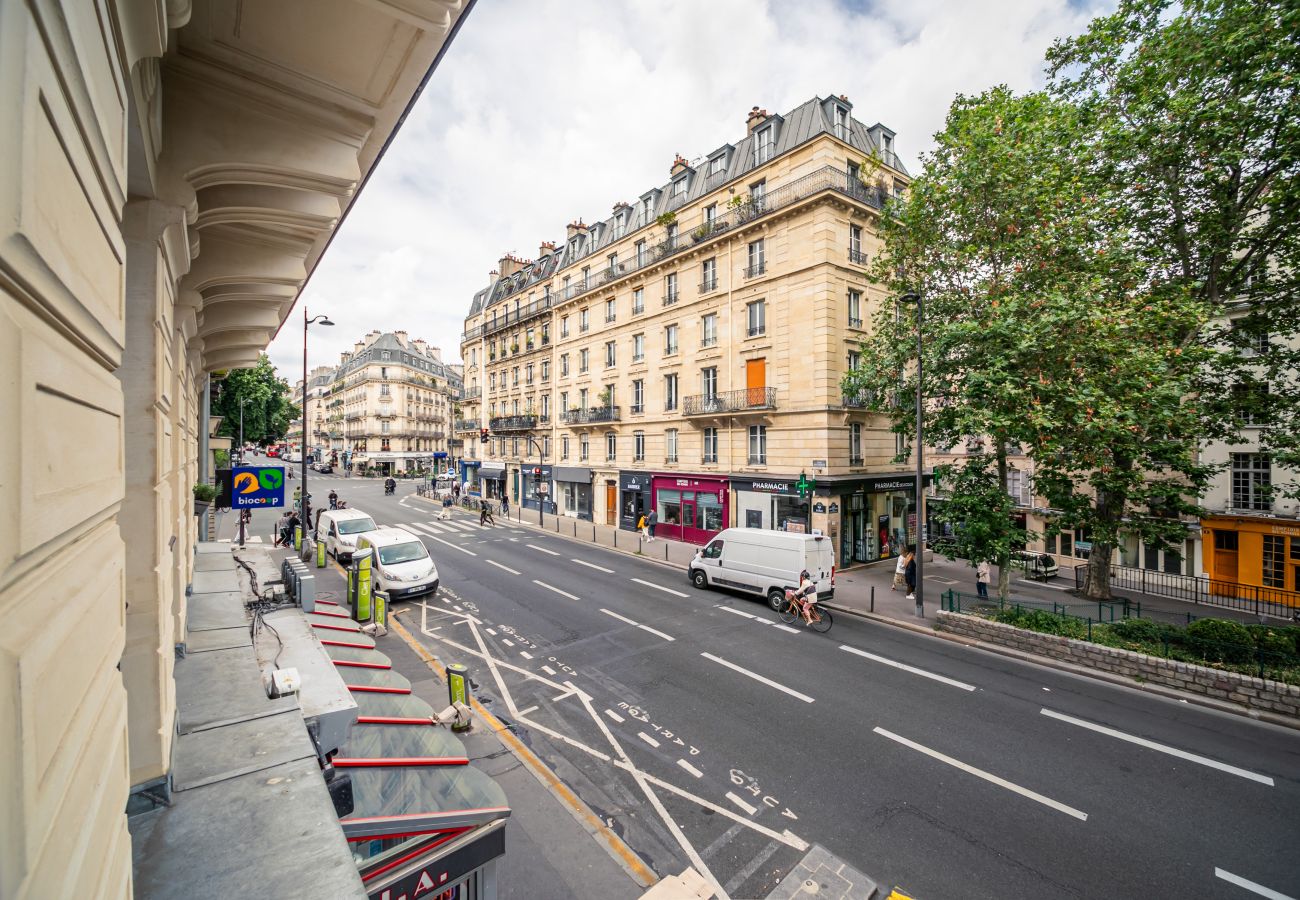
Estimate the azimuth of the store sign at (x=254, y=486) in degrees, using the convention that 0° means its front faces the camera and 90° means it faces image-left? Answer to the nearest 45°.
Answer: approximately 0°

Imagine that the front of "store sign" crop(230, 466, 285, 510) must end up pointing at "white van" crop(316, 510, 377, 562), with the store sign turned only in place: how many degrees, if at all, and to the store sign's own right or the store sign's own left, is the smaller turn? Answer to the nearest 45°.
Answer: approximately 135° to the store sign's own left

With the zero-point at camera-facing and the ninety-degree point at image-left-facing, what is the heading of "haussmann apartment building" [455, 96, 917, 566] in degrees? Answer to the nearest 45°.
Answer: approximately 45°

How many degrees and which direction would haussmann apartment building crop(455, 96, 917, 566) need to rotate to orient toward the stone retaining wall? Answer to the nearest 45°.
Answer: approximately 90° to its left

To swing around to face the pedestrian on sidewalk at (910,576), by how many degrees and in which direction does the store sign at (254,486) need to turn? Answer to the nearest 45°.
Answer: approximately 45° to its left

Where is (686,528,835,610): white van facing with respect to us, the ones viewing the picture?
facing away from the viewer and to the left of the viewer

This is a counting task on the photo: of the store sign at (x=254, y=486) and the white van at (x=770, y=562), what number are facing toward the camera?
1

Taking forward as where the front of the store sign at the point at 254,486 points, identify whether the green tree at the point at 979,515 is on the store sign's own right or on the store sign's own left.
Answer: on the store sign's own left

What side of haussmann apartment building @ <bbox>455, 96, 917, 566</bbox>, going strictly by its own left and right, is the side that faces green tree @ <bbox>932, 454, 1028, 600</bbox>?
left
